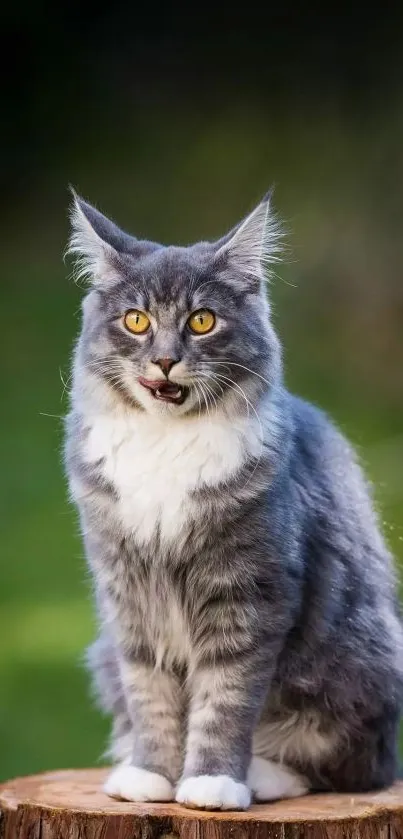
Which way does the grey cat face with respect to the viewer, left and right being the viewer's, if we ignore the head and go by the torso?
facing the viewer and to the left of the viewer
